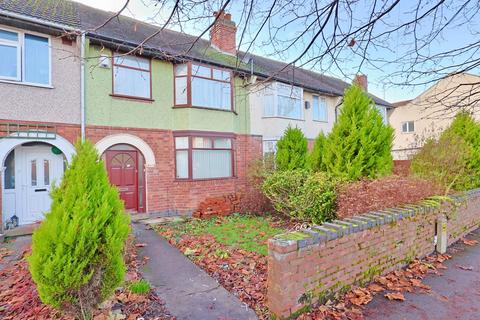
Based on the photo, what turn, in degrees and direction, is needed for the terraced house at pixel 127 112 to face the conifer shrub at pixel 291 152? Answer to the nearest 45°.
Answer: approximately 45° to its left

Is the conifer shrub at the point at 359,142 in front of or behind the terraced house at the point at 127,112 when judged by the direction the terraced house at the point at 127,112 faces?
in front

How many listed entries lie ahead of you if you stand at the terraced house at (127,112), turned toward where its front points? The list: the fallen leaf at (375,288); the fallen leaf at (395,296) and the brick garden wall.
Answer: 3

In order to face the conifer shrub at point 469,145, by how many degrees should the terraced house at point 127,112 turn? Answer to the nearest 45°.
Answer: approximately 45° to its left

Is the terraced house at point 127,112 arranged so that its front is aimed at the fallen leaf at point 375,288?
yes

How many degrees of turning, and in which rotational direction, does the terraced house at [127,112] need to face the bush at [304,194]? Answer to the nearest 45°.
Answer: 0° — it already faces it

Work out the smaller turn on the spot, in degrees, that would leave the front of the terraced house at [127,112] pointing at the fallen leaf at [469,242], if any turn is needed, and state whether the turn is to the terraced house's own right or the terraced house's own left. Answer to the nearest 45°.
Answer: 0° — it already faces it

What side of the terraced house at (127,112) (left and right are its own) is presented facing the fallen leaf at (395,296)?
front

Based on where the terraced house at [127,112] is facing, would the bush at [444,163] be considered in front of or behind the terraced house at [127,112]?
in front

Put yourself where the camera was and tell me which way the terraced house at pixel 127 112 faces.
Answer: facing the viewer and to the right of the viewer
